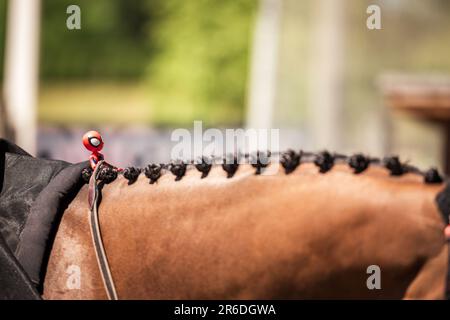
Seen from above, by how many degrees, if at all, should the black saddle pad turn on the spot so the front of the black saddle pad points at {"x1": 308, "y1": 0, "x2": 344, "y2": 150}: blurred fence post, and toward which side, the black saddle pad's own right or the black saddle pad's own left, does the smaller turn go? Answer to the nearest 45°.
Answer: approximately 45° to the black saddle pad's own left

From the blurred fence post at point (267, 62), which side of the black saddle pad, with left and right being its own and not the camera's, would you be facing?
left

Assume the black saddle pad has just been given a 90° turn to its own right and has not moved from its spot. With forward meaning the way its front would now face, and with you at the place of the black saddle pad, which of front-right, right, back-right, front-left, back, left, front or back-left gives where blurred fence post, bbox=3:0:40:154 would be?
back

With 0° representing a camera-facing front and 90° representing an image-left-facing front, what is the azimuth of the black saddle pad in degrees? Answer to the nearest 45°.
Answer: approximately 270°
